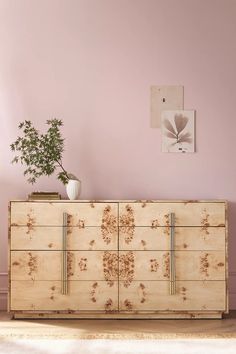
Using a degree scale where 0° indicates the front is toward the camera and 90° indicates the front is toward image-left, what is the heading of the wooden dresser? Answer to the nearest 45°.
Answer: approximately 0°
